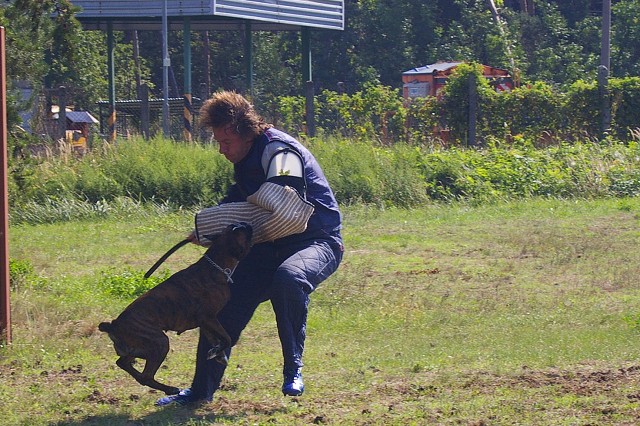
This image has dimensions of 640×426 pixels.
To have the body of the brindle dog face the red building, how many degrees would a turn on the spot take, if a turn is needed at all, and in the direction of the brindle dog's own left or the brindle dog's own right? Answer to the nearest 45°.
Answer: approximately 90° to the brindle dog's own left

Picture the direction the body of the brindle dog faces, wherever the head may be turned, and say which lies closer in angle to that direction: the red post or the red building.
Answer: the red building

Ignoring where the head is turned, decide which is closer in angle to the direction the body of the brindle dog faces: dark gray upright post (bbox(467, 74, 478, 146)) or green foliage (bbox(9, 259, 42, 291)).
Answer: the dark gray upright post

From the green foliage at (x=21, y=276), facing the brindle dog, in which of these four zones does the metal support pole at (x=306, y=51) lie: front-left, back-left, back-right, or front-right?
back-left

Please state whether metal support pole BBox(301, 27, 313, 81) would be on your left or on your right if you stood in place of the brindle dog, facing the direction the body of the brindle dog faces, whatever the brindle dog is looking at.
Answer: on your left

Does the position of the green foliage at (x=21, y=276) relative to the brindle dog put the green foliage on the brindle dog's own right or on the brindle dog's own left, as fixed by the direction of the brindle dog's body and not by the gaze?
on the brindle dog's own left

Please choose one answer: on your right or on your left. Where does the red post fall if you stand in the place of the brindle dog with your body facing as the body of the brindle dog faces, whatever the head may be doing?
on your left

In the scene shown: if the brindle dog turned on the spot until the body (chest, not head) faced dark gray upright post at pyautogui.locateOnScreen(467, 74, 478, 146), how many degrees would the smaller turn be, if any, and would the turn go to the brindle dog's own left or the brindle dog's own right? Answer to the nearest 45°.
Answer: approximately 90° to the brindle dog's own left

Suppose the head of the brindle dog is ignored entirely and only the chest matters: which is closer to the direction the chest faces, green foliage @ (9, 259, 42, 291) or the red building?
the red building

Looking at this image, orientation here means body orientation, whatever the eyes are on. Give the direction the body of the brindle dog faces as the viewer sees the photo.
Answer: to the viewer's right
